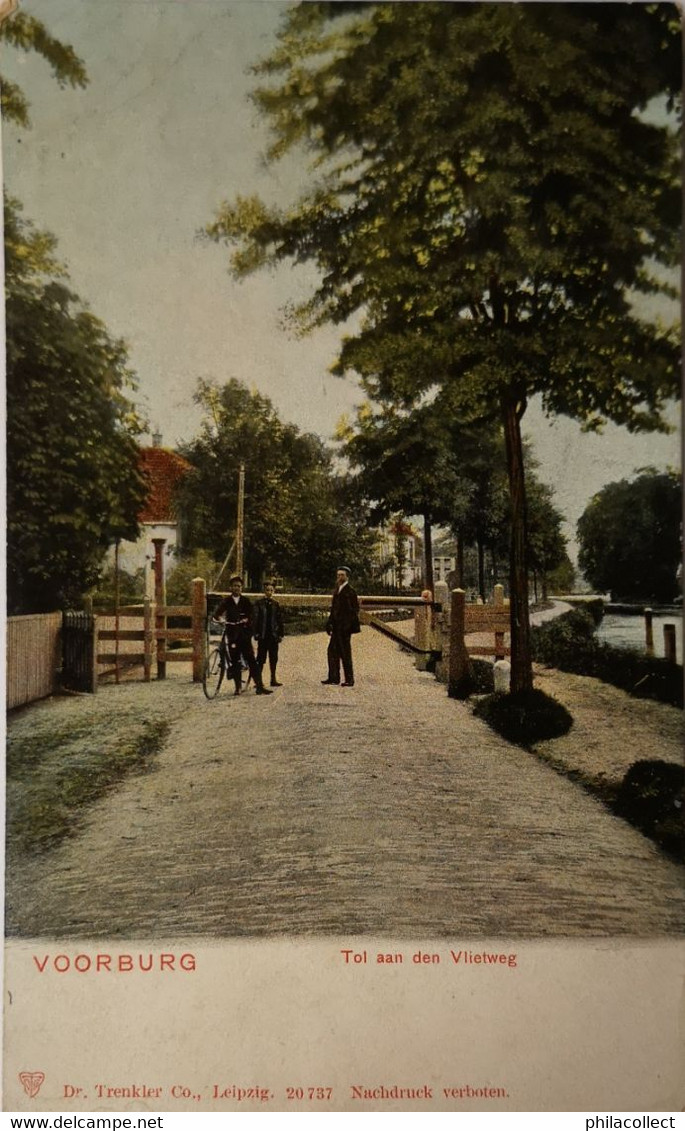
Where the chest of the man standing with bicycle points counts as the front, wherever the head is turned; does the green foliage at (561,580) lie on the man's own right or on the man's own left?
on the man's own left

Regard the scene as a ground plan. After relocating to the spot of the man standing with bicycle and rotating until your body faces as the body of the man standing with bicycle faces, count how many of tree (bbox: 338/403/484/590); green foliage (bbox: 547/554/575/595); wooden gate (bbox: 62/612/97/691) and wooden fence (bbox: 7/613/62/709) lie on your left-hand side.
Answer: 2

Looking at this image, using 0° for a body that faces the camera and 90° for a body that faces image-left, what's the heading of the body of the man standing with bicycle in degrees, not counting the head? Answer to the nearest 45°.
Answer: approximately 0°

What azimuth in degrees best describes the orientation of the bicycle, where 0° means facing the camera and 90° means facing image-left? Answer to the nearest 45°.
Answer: approximately 45°
